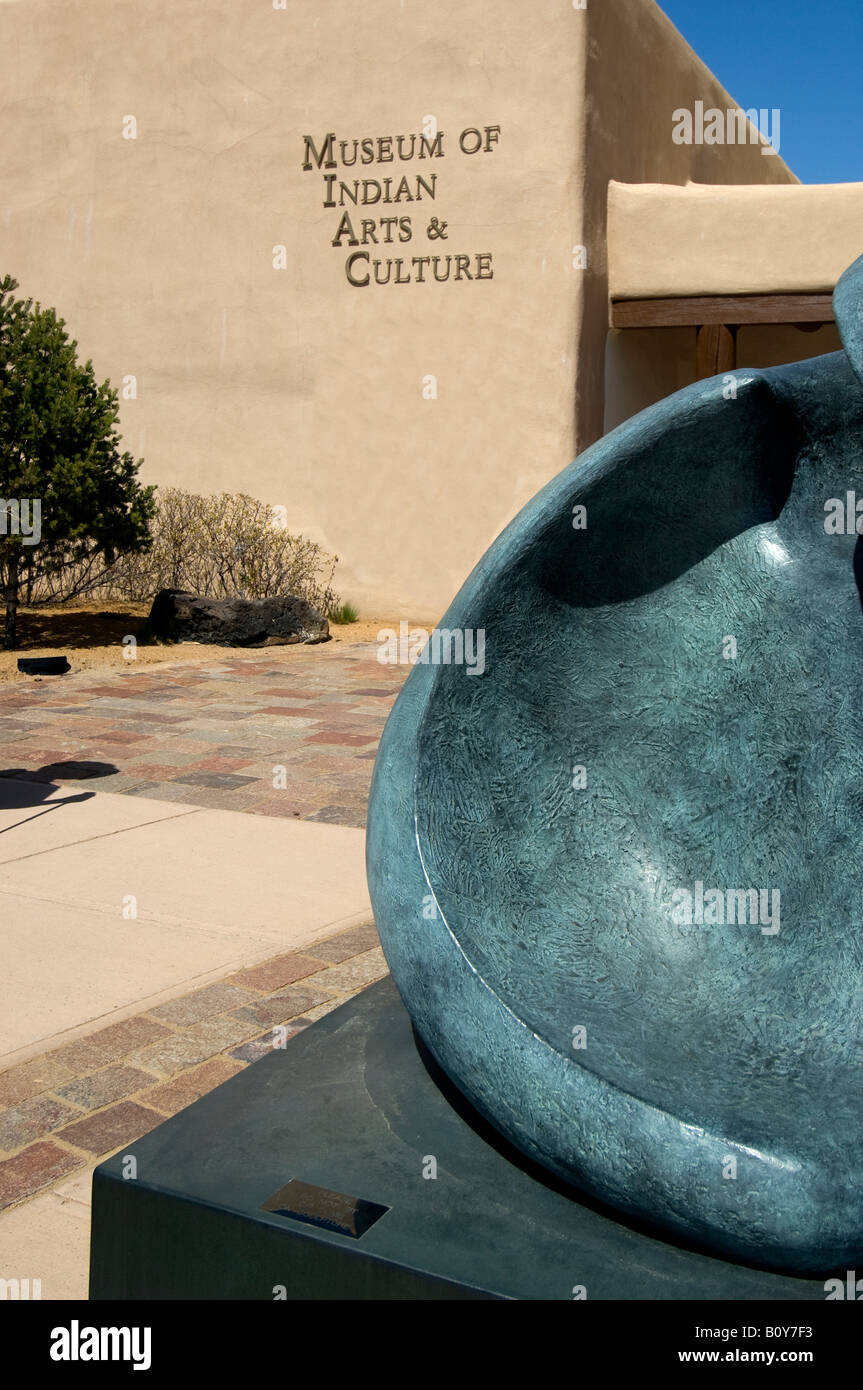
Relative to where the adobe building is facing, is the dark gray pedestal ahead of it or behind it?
ahead

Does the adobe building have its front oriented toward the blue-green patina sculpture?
yes

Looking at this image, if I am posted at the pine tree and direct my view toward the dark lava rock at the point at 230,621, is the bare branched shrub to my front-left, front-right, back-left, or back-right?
front-left

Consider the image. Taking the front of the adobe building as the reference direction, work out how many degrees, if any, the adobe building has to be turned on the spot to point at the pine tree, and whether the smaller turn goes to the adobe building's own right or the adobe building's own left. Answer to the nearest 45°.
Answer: approximately 45° to the adobe building's own right

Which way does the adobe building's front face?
toward the camera

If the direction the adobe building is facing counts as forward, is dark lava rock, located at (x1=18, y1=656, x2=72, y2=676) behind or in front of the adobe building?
in front

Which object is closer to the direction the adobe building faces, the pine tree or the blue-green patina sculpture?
the blue-green patina sculpture
